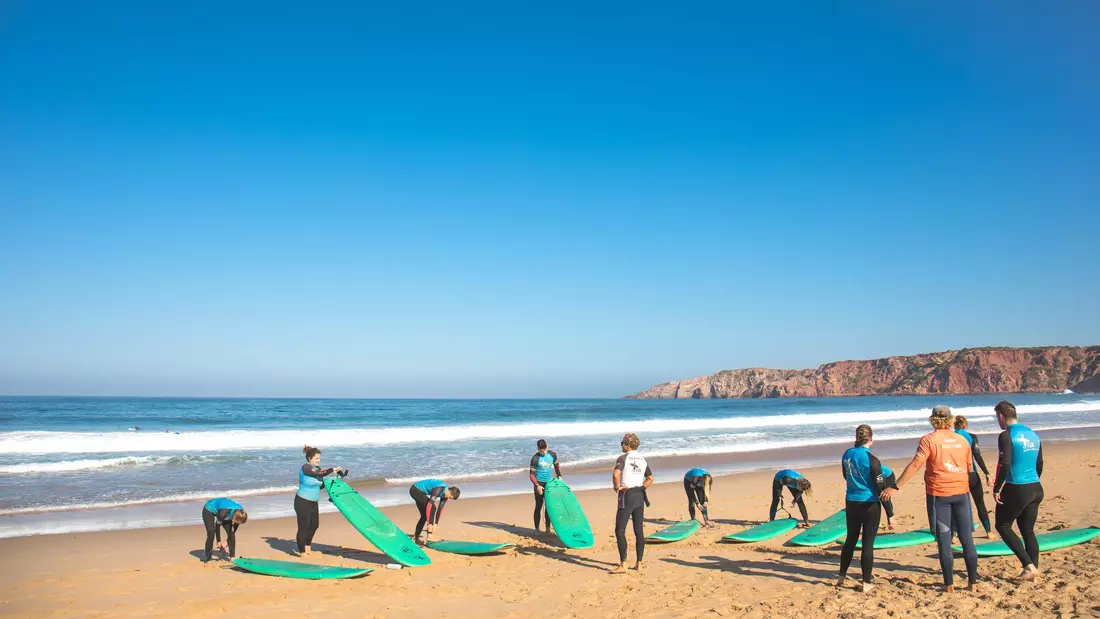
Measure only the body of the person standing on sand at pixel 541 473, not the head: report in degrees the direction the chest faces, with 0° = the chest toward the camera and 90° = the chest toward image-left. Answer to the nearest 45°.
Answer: approximately 0°

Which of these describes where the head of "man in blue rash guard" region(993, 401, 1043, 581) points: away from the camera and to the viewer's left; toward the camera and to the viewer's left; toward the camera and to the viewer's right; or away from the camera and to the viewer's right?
away from the camera and to the viewer's left

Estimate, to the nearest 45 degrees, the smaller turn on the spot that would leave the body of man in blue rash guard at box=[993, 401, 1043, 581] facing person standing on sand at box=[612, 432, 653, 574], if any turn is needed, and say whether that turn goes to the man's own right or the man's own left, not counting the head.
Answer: approximately 45° to the man's own left

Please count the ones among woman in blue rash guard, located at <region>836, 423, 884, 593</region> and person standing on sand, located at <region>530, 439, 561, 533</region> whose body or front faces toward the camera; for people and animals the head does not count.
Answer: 1

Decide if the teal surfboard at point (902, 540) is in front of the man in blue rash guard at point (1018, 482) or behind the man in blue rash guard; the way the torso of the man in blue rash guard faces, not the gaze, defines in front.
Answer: in front

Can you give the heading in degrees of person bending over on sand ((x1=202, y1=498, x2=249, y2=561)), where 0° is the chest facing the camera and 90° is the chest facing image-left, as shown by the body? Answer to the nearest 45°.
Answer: approximately 315°

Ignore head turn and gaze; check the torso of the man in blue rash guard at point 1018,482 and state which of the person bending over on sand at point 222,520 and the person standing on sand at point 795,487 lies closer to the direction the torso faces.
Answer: the person standing on sand

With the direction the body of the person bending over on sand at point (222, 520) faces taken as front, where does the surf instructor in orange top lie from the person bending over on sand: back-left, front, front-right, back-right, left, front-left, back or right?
front

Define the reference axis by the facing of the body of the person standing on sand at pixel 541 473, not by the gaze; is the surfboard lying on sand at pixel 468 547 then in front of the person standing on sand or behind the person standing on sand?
in front

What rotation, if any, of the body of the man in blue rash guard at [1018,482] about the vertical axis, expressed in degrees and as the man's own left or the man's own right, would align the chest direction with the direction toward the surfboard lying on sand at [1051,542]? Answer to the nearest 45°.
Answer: approximately 45° to the man's own right

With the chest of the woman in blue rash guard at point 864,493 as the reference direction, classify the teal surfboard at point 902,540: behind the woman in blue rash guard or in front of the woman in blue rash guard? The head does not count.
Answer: in front
